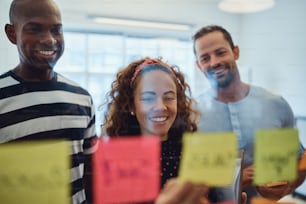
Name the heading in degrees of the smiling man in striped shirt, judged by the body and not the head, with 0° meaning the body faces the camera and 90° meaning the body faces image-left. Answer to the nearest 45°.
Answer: approximately 315°

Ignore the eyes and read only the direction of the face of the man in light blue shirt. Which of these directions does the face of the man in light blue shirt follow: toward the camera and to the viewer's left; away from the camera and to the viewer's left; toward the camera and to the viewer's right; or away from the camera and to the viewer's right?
toward the camera and to the viewer's left

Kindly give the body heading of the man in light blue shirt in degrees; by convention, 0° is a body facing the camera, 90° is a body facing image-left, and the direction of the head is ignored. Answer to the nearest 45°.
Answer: approximately 45°

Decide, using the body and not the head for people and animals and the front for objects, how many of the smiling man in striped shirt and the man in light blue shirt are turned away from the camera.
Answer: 0

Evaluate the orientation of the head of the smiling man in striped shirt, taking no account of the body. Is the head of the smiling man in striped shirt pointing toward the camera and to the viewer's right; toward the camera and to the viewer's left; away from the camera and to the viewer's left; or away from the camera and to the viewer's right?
toward the camera and to the viewer's right
